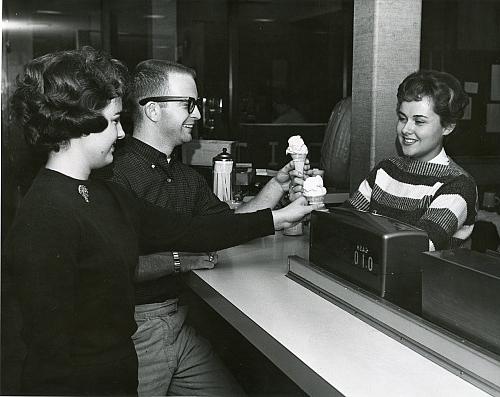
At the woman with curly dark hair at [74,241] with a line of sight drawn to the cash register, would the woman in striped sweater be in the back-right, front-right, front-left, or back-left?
front-left

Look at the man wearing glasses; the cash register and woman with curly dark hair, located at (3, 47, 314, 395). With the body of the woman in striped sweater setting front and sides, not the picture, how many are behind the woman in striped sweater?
0

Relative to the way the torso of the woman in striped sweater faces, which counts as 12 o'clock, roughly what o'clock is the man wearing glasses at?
The man wearing glasses is roughly at 1 o'clock from the woman in striped sweater.

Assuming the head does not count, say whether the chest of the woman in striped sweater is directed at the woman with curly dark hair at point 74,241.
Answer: yes

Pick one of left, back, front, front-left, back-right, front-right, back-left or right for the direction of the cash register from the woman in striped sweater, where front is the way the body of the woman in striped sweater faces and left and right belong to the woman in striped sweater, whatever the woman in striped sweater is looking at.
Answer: front-left

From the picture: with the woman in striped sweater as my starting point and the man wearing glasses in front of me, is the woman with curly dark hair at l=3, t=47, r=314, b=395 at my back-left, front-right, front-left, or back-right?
front-left

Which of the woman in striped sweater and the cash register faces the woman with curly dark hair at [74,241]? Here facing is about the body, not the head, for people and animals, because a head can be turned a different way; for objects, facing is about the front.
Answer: the woman in striped sweater

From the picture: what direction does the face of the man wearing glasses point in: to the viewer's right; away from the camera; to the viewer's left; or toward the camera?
to the viewer's right

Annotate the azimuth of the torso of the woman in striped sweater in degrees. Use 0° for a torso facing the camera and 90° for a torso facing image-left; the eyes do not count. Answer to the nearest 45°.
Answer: approximately 45°

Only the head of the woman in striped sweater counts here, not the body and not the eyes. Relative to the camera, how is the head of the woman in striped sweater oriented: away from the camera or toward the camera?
toward the camera

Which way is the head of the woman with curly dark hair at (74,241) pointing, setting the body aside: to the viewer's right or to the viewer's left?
to the viewer's right
